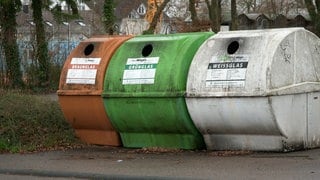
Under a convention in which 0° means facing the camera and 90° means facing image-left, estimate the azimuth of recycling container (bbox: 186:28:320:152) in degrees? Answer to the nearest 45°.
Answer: approximately 45°

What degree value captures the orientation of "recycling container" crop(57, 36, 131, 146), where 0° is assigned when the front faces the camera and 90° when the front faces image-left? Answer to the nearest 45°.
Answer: approximately 45°

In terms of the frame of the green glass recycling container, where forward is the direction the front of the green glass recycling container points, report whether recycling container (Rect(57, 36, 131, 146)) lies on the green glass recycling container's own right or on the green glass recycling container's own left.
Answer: on the green glass recycling container's own right

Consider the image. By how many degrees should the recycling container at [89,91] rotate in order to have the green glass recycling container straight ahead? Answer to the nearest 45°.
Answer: approximately 90° to its left

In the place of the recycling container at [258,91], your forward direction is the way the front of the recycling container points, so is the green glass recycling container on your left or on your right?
on your right

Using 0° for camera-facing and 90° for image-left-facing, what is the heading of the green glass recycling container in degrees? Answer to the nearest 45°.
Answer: approximately 45°

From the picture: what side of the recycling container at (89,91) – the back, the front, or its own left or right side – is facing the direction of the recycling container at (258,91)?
left

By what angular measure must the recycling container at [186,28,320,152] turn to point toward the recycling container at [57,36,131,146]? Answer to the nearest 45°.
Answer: approximately 45° to its right
